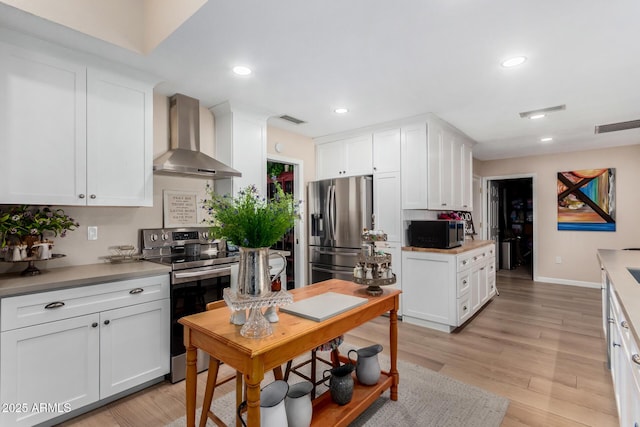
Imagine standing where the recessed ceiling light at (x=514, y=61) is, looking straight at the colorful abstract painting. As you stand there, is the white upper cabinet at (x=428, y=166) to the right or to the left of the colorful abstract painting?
left

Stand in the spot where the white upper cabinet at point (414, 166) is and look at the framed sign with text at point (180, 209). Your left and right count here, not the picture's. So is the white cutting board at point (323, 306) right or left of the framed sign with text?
left

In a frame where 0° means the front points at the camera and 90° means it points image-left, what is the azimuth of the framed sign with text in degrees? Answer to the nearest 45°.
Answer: approximately 315°
